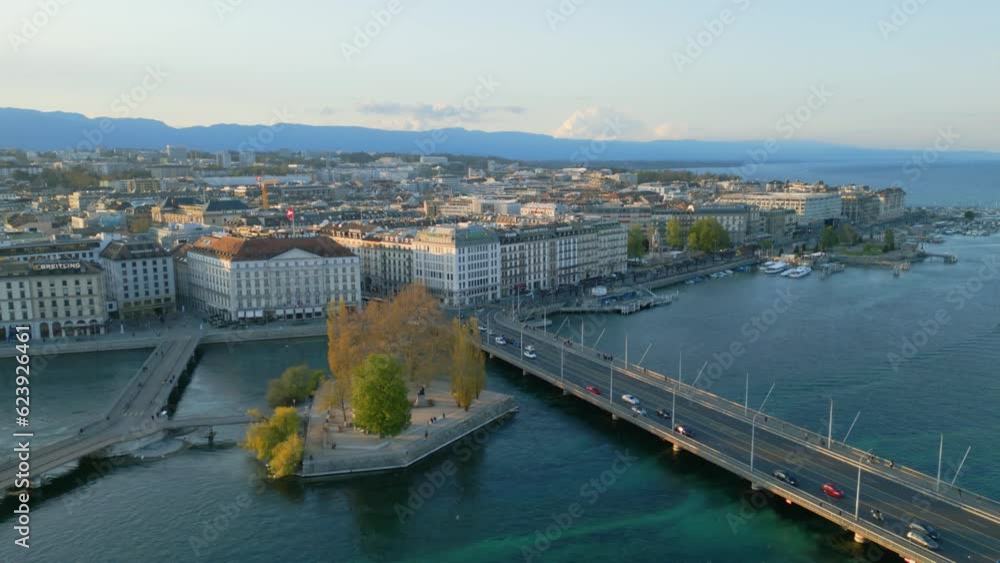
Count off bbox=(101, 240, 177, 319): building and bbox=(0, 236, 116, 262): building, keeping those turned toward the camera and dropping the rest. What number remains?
2

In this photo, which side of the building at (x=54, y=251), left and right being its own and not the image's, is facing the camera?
front

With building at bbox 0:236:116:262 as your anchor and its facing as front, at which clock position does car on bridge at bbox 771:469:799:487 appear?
The car on bridge is roughly at 11 o'clock from the building.

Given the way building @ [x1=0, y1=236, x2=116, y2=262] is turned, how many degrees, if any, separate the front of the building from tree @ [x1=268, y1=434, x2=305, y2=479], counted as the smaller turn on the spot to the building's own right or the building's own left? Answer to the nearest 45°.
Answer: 0° — it already faces it

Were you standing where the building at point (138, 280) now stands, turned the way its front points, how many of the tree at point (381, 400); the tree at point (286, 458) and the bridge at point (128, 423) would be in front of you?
3

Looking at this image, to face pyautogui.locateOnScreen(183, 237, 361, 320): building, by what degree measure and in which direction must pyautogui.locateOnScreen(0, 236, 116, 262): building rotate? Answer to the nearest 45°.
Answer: approximately 45° to its left

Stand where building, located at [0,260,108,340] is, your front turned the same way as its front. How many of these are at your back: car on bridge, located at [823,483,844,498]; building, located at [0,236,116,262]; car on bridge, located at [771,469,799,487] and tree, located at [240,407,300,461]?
1

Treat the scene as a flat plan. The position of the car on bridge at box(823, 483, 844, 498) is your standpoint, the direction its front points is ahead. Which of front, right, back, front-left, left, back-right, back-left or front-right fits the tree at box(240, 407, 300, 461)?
back-right

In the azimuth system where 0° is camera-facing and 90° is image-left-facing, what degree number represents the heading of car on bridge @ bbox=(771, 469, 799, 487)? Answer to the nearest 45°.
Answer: approximately 315°

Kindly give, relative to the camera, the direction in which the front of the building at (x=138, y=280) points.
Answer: facing the viewer

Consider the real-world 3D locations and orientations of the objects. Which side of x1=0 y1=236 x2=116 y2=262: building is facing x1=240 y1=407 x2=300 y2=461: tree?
front

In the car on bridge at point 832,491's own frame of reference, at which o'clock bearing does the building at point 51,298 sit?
The building is roughly at 5 o'clock from the car on bridge.

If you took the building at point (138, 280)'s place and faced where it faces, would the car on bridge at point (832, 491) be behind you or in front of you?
in front

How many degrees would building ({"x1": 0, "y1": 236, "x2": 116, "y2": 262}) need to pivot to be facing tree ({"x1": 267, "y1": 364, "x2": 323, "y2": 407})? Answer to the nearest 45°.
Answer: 0° — it already faces it

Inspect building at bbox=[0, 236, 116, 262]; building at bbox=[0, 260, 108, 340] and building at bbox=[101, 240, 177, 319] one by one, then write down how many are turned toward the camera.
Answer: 3

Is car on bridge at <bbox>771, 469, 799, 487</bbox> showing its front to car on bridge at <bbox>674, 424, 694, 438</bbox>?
no

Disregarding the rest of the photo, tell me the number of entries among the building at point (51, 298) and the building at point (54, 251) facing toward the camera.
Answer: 2

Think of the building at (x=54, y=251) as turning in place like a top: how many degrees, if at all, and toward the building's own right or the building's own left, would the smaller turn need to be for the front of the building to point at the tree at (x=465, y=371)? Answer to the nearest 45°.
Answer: approximately 45° to the building's own left

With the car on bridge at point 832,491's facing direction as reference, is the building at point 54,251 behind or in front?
behind

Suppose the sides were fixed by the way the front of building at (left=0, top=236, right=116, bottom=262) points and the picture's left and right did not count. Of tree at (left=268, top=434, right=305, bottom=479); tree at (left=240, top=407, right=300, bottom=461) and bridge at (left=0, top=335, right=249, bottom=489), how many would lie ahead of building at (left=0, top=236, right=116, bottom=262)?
3

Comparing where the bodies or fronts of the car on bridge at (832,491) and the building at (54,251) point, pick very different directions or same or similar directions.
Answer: same or similar directions

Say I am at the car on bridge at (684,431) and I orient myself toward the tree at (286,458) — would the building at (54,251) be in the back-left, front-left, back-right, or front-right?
front-right
